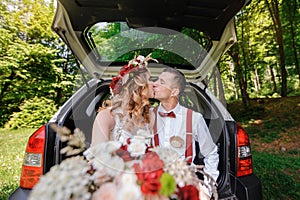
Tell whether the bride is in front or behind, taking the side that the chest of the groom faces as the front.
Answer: in front

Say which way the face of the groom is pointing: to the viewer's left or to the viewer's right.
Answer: to the viewer's left

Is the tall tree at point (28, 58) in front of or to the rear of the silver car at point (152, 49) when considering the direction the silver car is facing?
in front

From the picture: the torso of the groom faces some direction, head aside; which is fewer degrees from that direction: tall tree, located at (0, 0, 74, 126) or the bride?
the bride

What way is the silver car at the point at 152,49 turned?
away from the camera

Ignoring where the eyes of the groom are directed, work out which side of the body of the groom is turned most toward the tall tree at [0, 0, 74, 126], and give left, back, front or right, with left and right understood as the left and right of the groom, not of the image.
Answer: right

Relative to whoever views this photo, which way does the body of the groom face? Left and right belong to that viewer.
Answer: facing the viewer and to the left of the viewer
